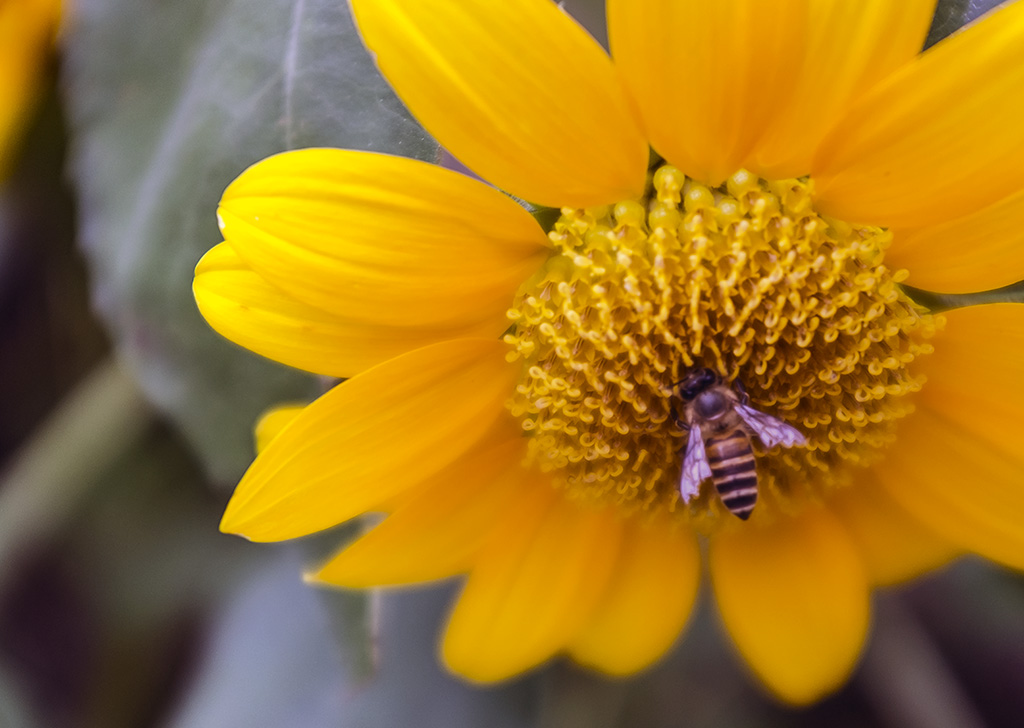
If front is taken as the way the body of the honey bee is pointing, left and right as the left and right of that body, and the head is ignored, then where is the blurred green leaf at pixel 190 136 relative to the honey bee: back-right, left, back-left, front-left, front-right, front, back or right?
left

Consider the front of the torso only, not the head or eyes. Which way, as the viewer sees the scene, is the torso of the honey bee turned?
away from the camera
